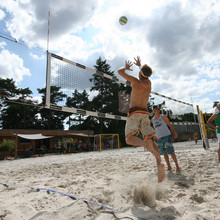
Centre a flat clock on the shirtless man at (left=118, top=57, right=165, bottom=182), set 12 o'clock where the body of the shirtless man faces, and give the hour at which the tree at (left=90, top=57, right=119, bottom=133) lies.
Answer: The tree is roughly at 1 o'clock from the shirtless man.

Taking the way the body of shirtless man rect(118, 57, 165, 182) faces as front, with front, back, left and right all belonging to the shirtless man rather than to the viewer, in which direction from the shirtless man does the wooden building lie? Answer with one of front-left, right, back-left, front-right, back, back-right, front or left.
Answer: front

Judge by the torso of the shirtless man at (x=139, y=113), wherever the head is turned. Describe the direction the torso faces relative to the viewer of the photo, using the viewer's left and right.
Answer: facing away from the viewer and to the left of the viewer

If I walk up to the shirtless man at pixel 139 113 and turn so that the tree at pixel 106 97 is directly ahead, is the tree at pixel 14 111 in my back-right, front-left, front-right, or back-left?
front-left

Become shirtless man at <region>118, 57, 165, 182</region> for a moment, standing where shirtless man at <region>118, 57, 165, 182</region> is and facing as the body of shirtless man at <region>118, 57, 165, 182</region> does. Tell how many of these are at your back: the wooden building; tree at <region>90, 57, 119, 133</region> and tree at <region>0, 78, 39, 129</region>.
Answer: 0

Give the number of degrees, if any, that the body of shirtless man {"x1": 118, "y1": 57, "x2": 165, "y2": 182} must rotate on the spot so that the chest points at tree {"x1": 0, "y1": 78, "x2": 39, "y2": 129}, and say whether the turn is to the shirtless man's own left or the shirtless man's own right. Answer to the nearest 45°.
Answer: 0° — they already face it

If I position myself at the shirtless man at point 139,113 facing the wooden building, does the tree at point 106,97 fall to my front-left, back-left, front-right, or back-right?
front-right
